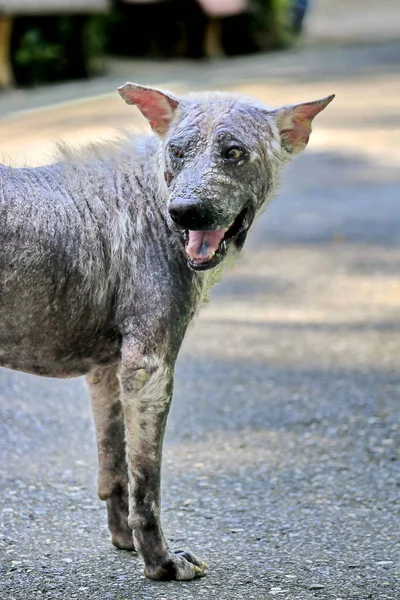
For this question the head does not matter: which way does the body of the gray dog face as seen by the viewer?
to the viewer's right
